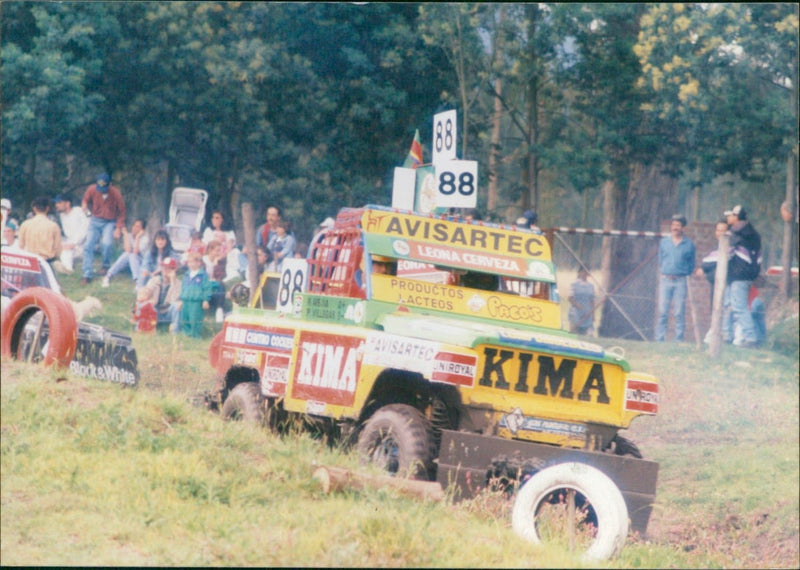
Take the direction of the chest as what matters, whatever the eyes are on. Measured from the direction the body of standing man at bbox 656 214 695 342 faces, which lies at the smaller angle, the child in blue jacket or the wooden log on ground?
the wooden log on ground

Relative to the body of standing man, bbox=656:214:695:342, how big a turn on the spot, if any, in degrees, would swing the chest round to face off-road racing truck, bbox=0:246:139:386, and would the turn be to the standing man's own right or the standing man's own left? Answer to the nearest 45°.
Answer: approximately 45° to the standing man's own right

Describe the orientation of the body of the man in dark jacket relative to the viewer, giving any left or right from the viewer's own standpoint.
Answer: facing to the left of the viewer

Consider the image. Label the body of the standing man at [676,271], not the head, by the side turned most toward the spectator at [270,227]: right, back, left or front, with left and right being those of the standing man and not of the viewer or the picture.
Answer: right

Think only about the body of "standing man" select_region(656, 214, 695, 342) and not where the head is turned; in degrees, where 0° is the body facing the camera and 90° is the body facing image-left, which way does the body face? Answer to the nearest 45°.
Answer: approximately 0°
